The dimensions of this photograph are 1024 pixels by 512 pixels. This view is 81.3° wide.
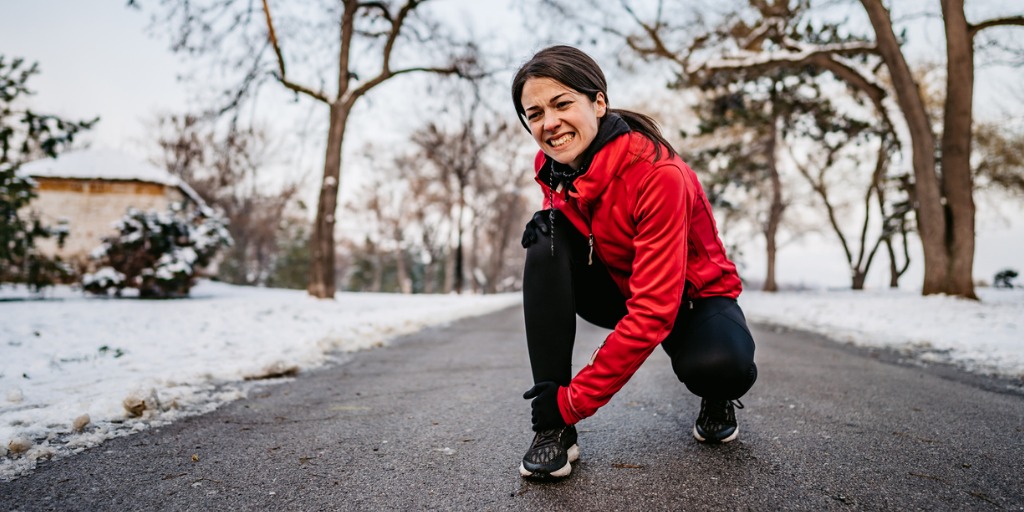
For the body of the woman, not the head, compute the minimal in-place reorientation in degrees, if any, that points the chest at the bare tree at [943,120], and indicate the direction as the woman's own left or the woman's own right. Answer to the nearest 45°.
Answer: approximately 180°

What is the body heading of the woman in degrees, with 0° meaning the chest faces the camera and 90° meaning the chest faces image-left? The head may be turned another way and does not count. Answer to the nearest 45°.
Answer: approximately 45°

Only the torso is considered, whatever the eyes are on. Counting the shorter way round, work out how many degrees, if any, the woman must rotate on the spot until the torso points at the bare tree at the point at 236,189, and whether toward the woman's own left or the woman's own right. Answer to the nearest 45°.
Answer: approximately 90° to the woman's own right

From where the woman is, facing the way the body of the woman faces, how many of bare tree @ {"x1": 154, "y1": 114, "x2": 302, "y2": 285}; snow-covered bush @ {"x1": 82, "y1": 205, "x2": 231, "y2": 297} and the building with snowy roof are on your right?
3

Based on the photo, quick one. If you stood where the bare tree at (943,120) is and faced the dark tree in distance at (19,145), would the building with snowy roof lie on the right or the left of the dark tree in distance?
right

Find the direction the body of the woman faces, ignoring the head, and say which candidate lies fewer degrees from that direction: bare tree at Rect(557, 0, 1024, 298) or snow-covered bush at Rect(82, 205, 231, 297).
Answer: the snow-covered bush

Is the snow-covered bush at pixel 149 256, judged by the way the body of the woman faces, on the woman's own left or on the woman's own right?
on the woman's own right

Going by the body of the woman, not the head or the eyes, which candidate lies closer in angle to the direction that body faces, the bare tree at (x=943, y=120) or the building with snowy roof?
the building with snowy roof

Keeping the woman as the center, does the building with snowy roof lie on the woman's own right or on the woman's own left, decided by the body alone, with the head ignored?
on the woman's own right

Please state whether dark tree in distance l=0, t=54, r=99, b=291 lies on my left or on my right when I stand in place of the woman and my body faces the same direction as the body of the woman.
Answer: on my right
